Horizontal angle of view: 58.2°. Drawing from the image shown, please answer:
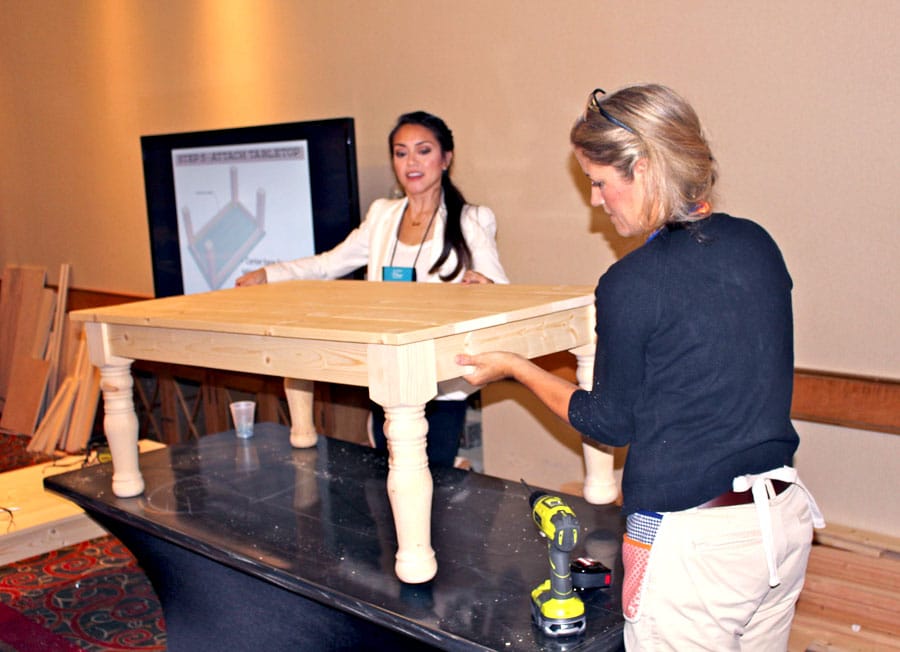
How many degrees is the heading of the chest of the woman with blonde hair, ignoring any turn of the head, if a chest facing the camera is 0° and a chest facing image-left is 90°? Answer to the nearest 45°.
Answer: approximately 135°

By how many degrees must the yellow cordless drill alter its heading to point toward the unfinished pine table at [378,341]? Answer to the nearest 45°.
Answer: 0° — it already faces it

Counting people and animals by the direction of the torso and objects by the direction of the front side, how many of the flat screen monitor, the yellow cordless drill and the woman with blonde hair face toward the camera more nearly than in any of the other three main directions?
1

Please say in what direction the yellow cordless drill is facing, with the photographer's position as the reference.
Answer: facing away from the viewer and to the left of the viewer

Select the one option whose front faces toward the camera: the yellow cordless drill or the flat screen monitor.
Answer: the flat screen monitor

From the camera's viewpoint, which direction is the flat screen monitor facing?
toward the camera

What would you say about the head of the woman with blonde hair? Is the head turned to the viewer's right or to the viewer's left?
to the viewer's left

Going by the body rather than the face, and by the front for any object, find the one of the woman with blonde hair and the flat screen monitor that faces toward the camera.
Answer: the flat screen monitor

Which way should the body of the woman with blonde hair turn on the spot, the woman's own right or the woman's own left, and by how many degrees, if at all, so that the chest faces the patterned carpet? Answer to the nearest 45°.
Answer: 0° — they already face it

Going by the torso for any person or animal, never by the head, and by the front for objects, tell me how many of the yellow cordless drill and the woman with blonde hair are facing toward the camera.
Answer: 0

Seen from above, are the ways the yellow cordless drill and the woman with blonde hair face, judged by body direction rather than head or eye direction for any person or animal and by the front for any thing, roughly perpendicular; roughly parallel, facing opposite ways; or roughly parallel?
roughly parallel

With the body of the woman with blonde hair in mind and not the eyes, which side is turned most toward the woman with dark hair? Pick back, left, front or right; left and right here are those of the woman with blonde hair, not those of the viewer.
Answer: front

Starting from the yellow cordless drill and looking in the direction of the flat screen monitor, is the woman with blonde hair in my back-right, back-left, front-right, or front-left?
back-right

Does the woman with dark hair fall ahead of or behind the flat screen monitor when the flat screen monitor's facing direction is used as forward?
ahead

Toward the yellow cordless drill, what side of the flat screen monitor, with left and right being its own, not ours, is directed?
front

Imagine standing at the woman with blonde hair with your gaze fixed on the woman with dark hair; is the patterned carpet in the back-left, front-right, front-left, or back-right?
front-left

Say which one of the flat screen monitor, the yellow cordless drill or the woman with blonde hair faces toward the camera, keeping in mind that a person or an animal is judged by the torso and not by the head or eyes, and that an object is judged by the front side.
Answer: the flat screen monitor
